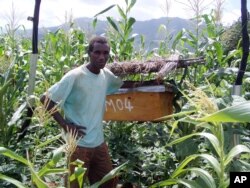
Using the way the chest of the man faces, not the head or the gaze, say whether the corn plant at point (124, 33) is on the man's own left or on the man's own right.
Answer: on the man's own left

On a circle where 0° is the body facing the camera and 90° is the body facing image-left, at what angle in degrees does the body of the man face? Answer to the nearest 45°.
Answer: approximately 315°
